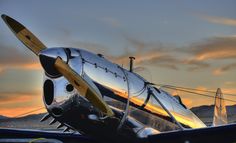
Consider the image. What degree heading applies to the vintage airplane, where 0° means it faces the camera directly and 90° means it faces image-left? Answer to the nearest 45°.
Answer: approximately 45°
